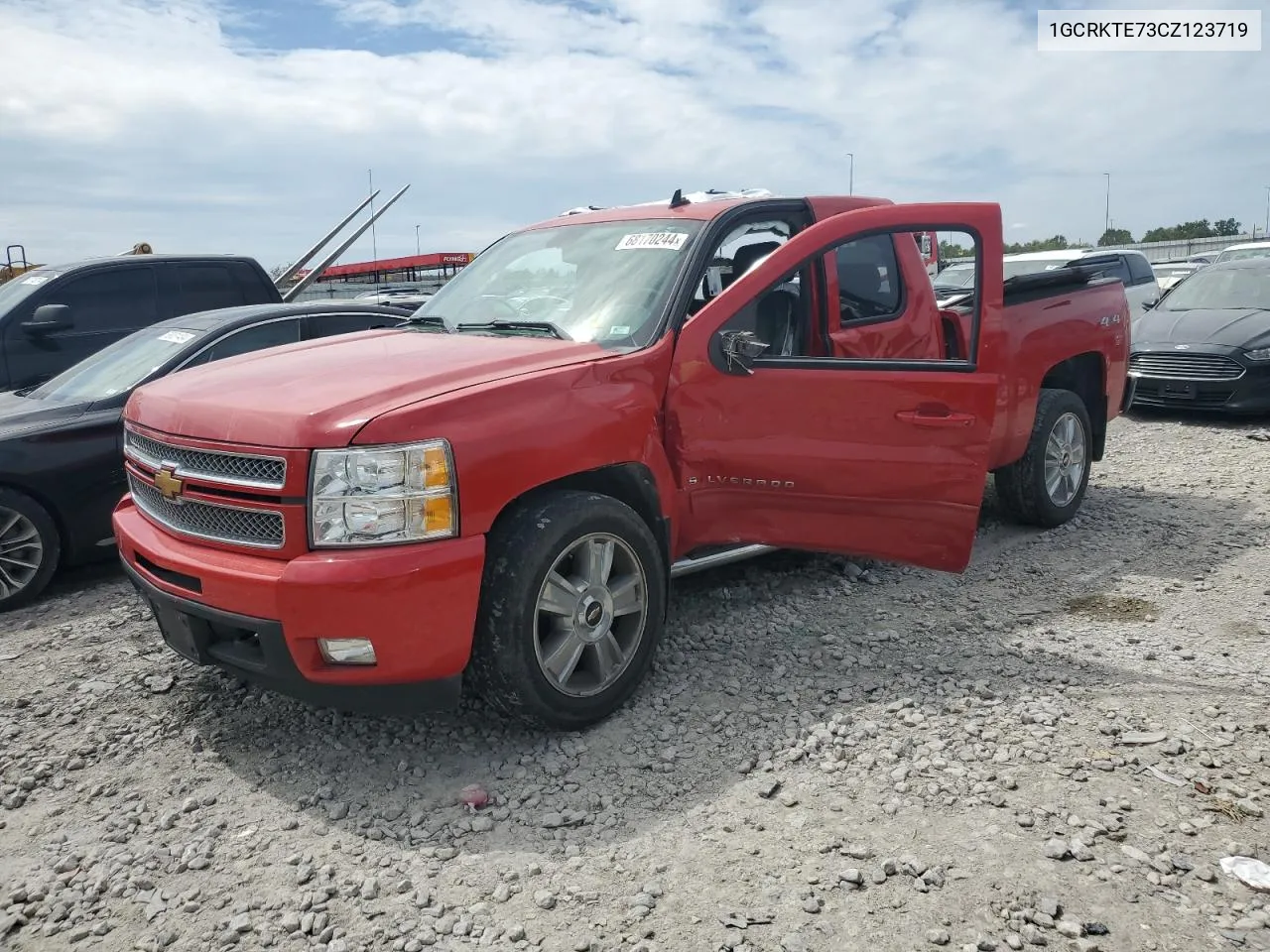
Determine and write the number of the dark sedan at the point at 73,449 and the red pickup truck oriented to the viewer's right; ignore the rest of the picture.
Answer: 0

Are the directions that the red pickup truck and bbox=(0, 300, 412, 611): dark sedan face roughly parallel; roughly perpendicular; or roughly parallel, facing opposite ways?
roughly parallel

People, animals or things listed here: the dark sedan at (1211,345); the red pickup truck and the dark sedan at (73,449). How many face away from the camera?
0

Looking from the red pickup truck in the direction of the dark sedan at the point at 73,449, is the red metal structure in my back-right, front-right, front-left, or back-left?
front-right

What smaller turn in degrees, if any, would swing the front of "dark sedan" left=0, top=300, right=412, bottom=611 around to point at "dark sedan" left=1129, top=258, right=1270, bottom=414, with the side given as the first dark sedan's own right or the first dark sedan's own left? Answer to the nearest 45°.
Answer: approximately 135° to the first dark sedan's own left

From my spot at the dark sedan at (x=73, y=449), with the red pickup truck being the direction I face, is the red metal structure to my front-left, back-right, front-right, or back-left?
back-left

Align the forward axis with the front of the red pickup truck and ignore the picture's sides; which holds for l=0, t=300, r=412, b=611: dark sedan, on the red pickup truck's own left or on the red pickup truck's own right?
on the red pickup truck's own right

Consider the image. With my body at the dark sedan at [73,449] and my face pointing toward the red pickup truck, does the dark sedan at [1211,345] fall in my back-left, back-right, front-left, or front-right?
front-left

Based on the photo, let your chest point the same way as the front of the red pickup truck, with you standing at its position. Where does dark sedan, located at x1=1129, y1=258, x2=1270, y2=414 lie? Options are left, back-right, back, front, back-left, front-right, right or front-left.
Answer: back

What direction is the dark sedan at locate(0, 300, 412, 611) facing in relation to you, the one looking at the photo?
facing the viewer and to the left of the viewer

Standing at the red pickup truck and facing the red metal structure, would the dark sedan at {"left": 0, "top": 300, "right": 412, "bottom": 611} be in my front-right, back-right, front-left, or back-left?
front-left
